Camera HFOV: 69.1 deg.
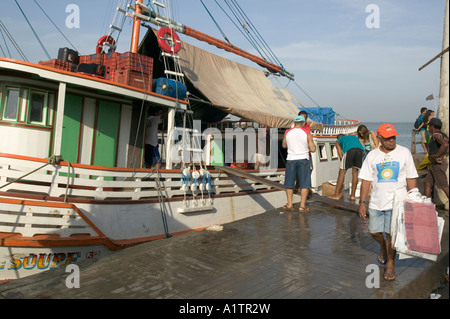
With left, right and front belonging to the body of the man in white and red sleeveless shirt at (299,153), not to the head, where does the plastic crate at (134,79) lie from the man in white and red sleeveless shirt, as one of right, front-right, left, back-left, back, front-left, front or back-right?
left

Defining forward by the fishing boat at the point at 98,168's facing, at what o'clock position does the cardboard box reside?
The cardboard box is roughly at 1 o'clock from the fishing boat.

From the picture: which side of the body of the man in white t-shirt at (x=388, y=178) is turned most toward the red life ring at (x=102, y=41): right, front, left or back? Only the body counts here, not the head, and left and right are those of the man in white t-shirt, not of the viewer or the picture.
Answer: right

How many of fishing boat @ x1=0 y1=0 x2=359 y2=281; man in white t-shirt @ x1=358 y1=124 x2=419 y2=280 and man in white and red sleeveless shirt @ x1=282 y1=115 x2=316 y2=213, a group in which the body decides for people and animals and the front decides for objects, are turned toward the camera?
1

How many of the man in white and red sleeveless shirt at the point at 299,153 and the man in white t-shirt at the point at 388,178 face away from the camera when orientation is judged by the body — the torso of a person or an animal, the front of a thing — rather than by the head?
1

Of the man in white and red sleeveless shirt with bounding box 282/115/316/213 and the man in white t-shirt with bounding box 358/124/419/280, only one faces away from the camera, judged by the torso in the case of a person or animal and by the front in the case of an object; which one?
the man in white and red sleeveless shirt with bounding box 282/115/316/213

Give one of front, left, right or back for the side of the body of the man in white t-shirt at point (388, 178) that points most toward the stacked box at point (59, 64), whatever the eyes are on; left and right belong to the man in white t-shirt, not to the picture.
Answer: right

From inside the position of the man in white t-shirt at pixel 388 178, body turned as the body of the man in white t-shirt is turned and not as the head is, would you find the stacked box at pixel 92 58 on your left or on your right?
on your right

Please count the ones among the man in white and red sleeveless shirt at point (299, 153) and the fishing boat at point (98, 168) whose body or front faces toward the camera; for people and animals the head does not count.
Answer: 0

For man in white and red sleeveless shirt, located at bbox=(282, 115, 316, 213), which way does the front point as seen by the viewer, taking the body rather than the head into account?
away from the camera

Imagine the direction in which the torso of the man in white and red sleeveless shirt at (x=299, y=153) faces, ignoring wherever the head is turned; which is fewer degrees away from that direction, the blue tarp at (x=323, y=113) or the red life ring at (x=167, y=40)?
the blue tarp

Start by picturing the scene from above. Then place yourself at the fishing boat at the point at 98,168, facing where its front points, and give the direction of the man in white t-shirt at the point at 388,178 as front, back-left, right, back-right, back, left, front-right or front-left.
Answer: right

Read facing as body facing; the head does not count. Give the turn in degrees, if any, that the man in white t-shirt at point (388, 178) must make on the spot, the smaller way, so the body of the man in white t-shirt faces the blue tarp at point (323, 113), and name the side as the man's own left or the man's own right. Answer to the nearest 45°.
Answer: approximately 180°

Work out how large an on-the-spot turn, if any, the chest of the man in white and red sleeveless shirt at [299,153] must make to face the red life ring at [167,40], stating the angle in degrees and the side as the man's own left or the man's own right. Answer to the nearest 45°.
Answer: approximately 45° to the man's own left
